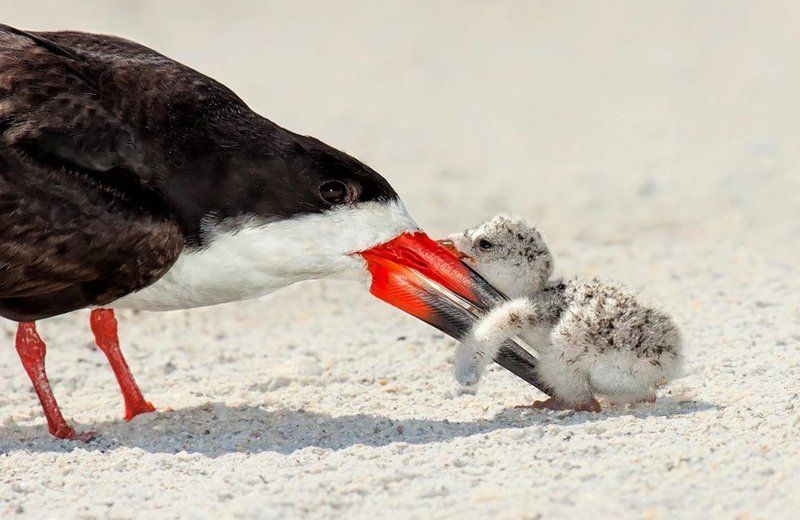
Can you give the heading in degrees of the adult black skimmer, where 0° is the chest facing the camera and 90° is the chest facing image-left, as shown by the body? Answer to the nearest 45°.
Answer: approximately 270°

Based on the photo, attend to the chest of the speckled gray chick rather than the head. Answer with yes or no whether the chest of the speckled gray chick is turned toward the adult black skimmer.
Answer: yes

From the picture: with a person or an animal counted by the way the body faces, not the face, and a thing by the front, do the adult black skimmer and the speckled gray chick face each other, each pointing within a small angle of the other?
yes

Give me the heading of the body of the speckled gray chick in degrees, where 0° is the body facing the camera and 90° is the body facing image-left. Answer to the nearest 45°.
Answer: approximately 90°

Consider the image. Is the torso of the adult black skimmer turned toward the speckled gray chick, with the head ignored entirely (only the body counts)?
yes

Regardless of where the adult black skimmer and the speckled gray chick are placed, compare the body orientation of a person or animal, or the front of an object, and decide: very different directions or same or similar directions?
very different directions

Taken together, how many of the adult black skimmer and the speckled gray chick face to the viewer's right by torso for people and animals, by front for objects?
1
